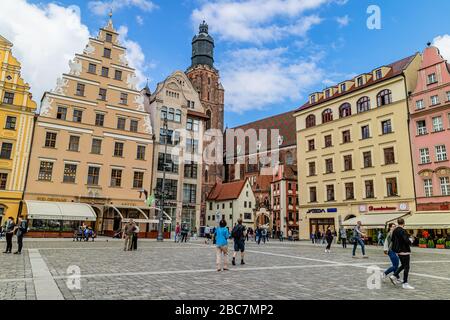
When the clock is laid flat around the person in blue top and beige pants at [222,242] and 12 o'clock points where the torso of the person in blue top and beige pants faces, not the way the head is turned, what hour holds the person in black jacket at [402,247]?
The person in black jacket is roughly at 4 o'clock from the person in blue top and beige pants.

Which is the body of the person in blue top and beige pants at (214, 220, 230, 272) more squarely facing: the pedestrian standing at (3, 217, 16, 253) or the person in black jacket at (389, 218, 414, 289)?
the pedestrian standing

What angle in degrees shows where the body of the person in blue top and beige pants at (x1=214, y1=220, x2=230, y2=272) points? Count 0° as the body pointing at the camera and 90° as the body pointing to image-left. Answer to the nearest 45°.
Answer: approximately 180°

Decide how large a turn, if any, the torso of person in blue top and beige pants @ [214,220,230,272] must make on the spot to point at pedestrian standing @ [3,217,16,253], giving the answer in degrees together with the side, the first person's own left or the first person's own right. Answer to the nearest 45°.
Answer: approximately 90° to the first person's own left
